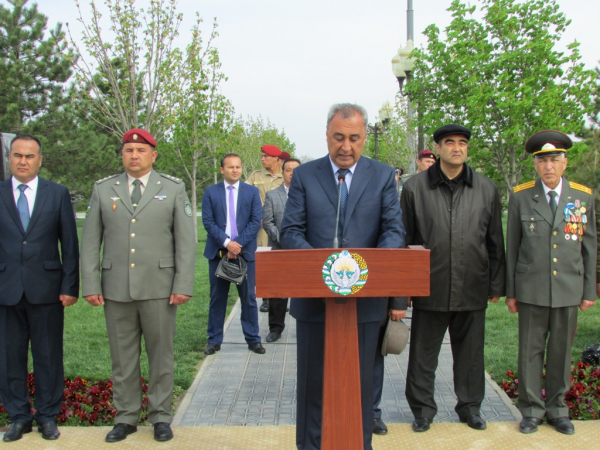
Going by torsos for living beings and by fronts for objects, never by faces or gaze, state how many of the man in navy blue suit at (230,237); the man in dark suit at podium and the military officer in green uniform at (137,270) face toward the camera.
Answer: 3

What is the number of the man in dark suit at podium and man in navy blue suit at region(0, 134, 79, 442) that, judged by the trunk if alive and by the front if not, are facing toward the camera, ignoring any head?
2

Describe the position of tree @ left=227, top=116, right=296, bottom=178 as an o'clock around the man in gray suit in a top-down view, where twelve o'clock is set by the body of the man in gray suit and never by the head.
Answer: The tree is roughly at 6 o'clock from the man in gray suit.

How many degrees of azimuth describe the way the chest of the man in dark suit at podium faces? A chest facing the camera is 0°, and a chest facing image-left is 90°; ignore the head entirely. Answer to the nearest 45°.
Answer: approximately 0°

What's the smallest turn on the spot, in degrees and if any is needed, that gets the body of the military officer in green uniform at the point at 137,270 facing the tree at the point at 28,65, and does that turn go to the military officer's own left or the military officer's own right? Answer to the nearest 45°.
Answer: approximately 180°

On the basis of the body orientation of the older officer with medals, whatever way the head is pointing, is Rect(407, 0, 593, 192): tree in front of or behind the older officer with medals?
behind

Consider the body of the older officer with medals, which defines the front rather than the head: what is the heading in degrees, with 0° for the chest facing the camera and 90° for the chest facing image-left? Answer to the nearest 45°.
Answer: approximately 0°
